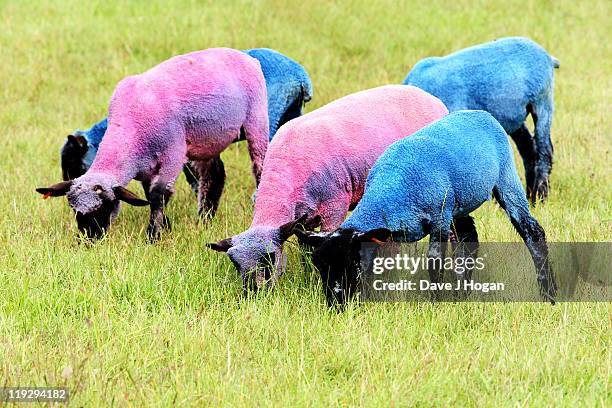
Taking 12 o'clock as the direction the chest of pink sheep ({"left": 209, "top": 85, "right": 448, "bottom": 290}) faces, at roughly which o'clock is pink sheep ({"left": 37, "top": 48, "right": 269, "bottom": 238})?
pink sheep ({"left": 37, "top": 48, "right": 269, "bottom": 238}) is roughly at 3 o'clock from pink sheep ({"left": 209, "top": 85, "right": 448, "bottom": 290}).

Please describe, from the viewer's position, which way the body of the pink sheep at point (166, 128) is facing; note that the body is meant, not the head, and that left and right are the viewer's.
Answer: facing the viewer and to the left of the viewer

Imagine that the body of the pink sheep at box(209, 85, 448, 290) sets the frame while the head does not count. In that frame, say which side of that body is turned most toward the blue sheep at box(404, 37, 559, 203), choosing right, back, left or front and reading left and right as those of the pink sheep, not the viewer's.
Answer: back

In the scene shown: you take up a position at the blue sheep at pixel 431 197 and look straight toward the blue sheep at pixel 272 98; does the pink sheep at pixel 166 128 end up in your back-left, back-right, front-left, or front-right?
front-left

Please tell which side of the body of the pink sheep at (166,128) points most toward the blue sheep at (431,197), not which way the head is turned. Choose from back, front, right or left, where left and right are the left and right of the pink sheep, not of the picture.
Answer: left

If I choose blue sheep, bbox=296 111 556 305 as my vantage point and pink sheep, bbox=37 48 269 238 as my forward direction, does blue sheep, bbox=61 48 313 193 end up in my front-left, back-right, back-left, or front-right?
front-right

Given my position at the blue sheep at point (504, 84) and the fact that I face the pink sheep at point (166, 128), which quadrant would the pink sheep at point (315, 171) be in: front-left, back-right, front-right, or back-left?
front-left

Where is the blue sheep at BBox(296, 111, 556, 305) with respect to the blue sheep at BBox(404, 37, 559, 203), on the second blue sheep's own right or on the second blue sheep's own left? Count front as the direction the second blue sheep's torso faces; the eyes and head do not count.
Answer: on the second blue sheep's own left

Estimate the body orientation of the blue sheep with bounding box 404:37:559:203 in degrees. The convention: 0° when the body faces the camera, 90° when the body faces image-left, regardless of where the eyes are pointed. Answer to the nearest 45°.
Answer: approximately 90°

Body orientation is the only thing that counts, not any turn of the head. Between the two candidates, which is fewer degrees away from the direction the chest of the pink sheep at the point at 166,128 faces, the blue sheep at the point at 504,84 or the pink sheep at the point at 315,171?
the pink sheep

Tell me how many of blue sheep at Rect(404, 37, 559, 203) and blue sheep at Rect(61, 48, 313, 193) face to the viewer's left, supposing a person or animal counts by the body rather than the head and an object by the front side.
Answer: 2

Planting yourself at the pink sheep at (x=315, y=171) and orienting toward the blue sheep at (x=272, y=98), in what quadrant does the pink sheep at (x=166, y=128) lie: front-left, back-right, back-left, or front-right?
front-left

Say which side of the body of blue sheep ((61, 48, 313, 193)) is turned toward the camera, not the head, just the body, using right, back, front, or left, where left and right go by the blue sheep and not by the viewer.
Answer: left

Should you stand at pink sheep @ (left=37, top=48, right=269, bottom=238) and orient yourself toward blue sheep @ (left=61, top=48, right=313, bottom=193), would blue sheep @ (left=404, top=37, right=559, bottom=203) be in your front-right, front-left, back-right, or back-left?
front-right

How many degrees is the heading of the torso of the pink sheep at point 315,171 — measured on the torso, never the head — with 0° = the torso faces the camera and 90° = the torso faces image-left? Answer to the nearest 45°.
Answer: approximately 45°
